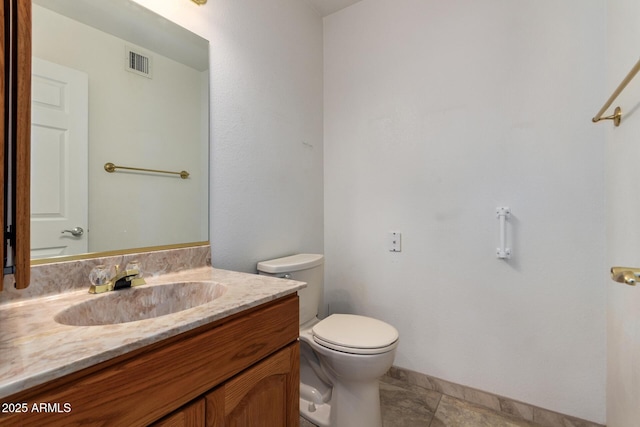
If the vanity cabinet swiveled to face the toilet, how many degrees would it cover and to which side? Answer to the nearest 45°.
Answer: approximately 90° to its left

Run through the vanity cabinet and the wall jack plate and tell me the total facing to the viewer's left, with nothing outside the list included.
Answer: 0

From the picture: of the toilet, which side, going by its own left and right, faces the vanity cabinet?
right

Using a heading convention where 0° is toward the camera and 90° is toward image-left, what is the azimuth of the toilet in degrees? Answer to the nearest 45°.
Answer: approximately 315°

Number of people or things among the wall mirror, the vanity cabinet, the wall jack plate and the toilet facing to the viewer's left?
0

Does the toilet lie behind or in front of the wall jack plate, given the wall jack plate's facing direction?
in front

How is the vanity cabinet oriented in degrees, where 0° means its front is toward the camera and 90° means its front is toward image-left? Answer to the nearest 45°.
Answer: approximately 315°

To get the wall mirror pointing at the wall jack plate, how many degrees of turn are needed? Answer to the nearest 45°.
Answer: approximately 45° to its left

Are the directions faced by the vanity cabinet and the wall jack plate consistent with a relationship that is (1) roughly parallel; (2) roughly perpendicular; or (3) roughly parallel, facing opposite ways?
roughly perpendicular

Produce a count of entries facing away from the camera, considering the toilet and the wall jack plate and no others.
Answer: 0

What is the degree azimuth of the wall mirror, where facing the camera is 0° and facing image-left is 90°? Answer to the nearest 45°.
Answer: approximately 315°

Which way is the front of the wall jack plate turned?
toward the camera

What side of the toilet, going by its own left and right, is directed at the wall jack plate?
left
